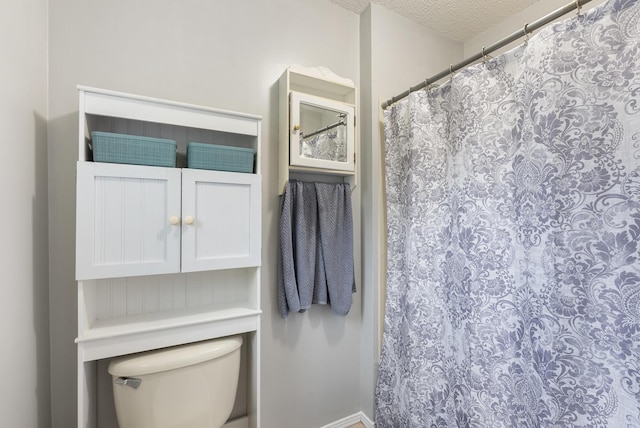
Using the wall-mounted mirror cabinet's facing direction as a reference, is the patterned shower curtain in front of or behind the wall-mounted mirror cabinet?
in front

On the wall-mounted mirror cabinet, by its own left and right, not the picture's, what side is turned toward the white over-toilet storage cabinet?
right

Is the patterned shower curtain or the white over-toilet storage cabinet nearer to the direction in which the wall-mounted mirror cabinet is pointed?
the patterned shower curtain

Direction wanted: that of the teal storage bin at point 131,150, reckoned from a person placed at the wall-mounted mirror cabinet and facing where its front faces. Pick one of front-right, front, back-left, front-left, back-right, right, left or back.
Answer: right
